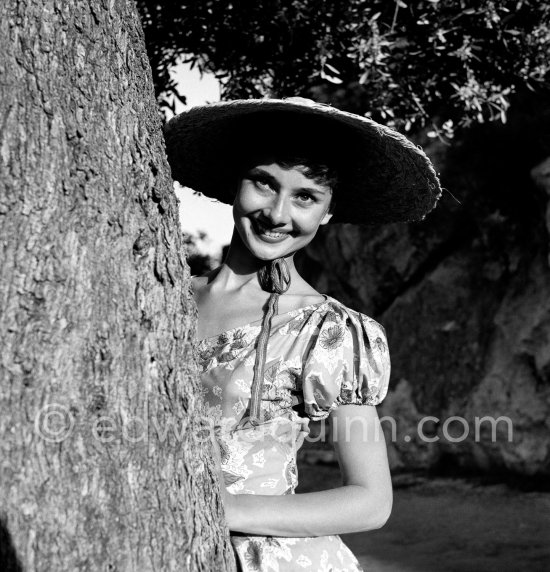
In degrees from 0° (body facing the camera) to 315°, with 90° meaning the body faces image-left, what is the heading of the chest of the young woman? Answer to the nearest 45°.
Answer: approximately 45°

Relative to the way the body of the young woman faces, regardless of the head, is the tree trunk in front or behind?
in front
